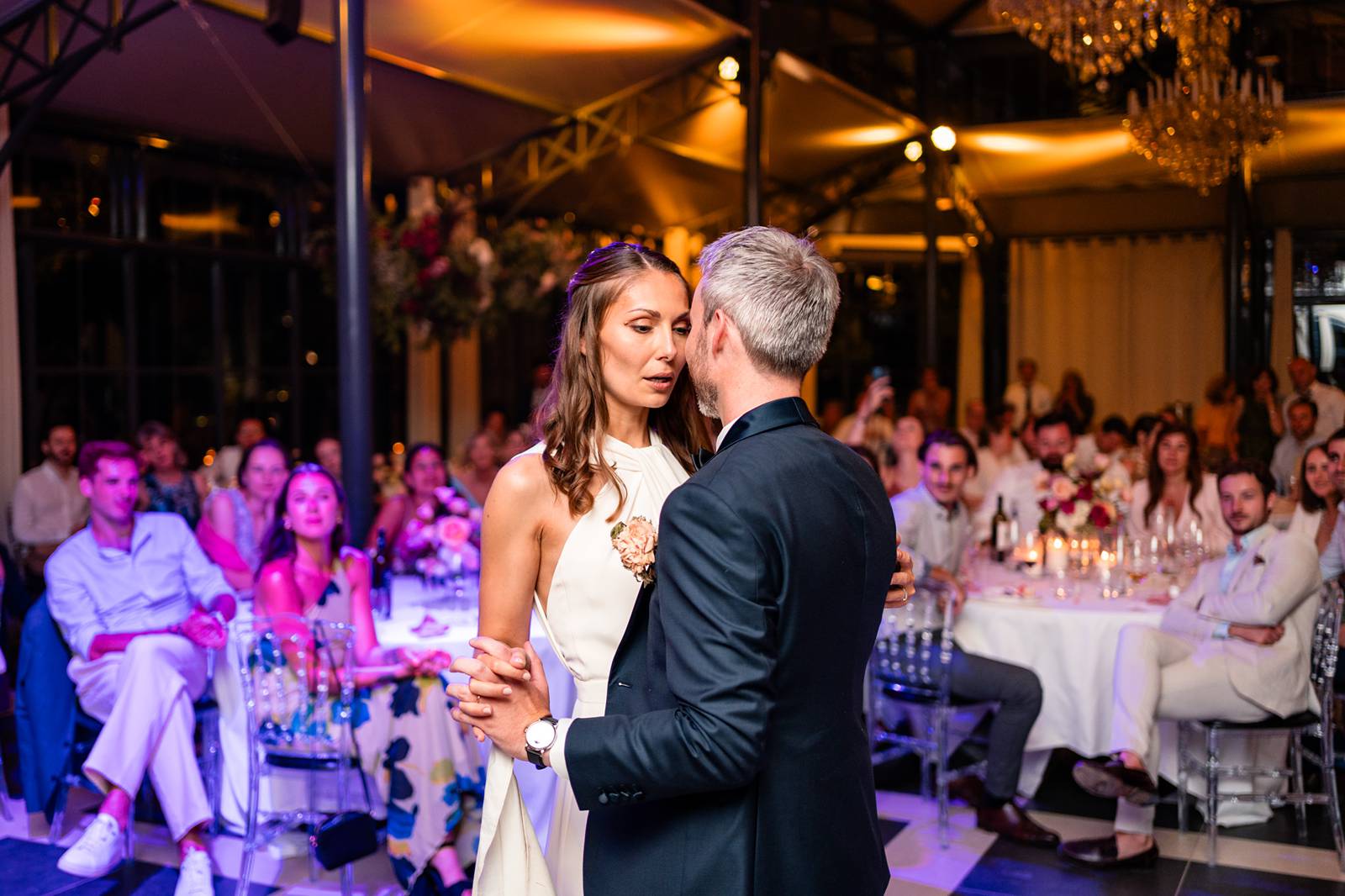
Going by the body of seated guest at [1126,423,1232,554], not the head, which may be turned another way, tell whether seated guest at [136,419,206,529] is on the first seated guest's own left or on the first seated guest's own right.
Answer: on the first seated guest's own right

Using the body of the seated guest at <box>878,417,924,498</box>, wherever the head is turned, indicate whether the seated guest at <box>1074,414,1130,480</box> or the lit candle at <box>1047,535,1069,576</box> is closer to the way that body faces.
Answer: the lit candle

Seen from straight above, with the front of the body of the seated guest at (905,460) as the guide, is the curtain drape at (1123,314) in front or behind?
behind

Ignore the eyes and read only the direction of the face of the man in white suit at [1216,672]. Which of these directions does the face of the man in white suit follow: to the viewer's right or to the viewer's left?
to the viewer's left

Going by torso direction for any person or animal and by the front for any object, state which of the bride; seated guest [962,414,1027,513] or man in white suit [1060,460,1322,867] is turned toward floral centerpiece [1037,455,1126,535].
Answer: the seated guest

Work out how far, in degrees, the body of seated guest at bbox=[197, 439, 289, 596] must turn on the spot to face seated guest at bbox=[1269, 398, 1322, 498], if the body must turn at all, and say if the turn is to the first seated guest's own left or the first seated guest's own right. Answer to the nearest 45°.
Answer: approximately 45° to the first seated guest's own left

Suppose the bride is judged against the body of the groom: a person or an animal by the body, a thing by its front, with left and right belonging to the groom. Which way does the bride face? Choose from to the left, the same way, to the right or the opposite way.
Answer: the opposite way

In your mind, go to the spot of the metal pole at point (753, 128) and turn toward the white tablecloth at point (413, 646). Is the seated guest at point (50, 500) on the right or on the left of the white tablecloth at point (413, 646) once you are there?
right

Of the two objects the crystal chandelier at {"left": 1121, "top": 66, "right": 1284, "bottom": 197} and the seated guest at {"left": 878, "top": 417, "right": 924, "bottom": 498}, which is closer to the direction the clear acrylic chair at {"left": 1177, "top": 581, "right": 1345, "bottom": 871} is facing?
the seated guest

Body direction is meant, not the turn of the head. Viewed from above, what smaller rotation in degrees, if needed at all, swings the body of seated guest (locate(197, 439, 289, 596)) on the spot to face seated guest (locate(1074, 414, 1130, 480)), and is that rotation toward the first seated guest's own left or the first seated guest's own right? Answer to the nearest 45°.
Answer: approximately 45° to the first seated guest's own left

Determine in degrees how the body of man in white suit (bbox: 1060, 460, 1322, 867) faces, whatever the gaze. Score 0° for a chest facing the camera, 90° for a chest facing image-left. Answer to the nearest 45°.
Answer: approximately 45°

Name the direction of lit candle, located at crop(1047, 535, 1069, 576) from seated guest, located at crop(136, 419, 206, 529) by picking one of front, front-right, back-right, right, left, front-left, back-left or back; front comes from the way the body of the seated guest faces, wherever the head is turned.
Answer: front-left
